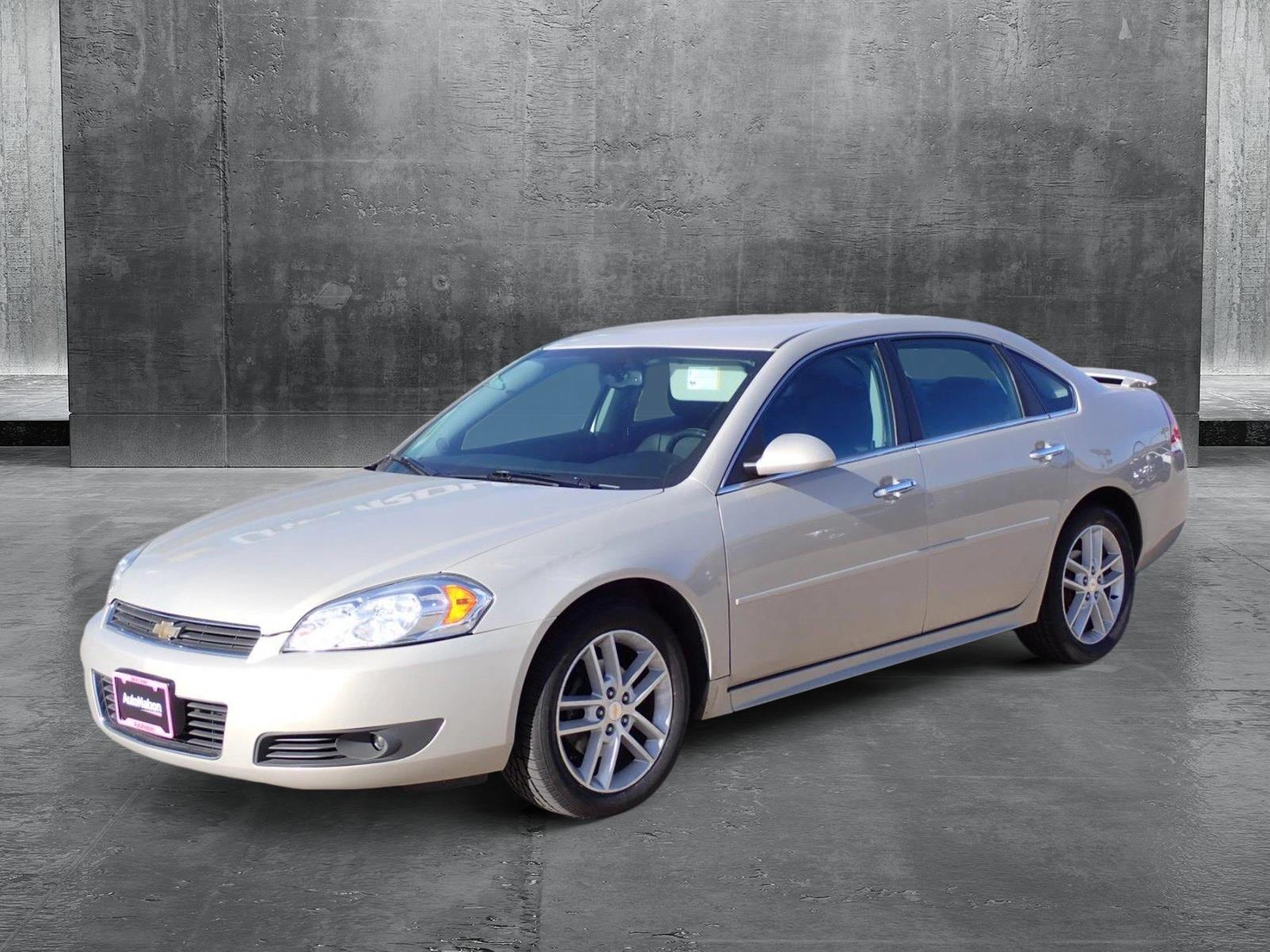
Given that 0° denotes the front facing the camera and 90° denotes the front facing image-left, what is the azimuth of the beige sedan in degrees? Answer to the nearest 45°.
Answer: approximately 45°

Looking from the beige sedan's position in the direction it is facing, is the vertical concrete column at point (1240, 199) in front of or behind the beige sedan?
behind

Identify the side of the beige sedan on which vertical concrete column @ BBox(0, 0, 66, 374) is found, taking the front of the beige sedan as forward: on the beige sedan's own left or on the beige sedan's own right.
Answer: on the beige sedan's own right

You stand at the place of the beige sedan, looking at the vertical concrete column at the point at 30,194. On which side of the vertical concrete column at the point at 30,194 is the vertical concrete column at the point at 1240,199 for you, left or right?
right
